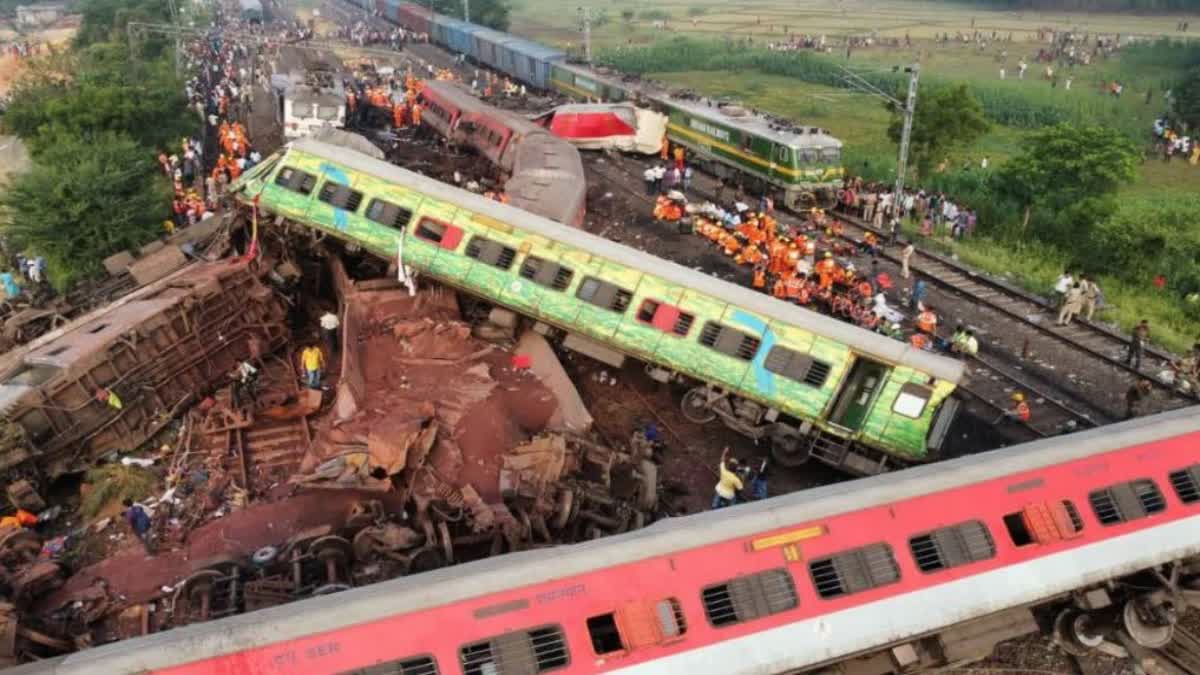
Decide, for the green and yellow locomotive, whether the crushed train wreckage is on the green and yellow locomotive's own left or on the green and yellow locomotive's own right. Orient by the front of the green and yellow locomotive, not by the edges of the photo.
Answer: on the green and yellow locomotive's own right

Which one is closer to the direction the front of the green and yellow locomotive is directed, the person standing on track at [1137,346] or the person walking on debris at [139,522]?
the person standing on track

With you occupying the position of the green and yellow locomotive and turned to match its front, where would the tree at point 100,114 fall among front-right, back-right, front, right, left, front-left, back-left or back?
back-right

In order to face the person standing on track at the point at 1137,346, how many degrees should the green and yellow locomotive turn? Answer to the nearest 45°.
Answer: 0° — it already faces them

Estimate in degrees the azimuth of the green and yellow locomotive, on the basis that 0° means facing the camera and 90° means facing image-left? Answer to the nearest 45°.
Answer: approximately 315°

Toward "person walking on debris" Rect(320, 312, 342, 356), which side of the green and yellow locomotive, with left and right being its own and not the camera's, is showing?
right

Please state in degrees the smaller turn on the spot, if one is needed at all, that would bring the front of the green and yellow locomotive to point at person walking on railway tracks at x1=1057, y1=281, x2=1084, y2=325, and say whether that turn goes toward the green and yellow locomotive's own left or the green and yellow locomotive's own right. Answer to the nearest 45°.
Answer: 0° — it already faces them

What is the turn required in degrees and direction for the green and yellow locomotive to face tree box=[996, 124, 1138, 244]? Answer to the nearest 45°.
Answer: approximately 45° to its left

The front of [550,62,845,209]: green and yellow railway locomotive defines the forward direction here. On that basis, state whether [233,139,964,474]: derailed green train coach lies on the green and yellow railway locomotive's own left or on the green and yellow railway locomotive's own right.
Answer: on the green and yellow railway locomotive's own right
